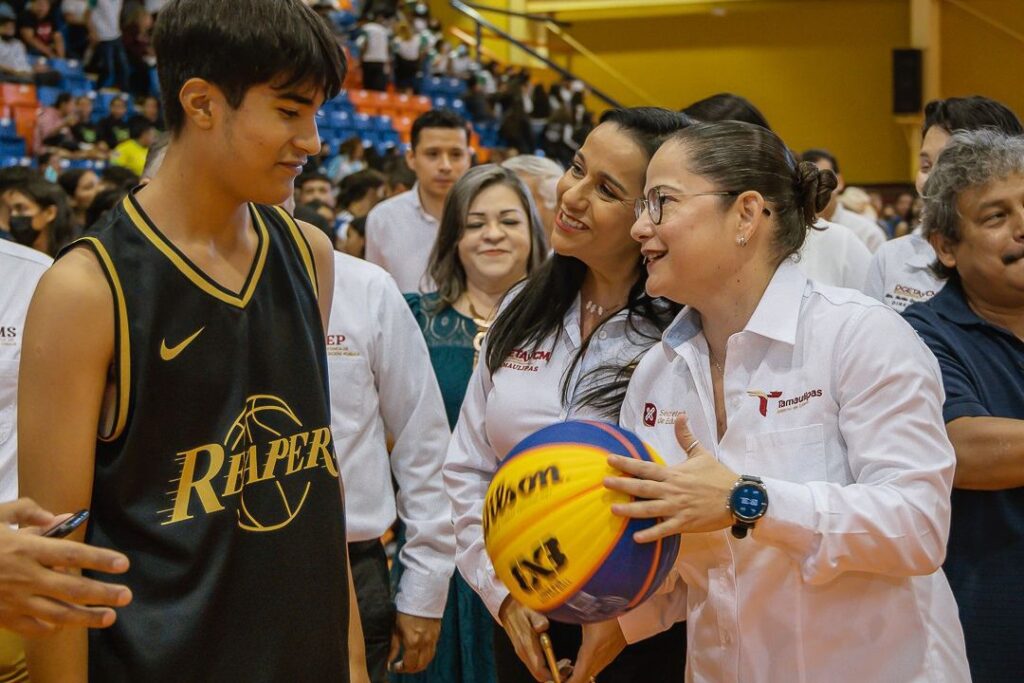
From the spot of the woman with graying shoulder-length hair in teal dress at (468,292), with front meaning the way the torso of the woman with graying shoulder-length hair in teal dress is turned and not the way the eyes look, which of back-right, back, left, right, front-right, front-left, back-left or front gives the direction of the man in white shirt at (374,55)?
back

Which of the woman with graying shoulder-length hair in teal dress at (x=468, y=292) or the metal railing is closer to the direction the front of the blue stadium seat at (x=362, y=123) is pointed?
the woman with graying shoulder-length hair in teal dress

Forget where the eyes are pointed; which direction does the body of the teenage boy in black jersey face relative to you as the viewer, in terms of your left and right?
facing the viewer and to the right of the viewer

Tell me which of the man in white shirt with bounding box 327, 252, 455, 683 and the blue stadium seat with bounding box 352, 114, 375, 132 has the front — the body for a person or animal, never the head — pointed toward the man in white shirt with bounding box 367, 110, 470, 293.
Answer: the blue stadium seat

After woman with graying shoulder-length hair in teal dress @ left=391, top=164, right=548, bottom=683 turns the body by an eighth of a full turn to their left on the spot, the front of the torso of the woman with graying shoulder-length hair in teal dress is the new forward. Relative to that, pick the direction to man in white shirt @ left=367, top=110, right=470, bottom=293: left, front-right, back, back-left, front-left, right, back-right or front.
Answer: back-left

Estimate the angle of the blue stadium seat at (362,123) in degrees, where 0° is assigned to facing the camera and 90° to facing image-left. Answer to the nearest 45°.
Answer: approximately 0°

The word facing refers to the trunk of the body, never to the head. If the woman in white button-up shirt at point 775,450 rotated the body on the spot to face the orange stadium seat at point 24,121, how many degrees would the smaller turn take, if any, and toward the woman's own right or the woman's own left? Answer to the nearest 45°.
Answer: approximately 90° to the woman's own right

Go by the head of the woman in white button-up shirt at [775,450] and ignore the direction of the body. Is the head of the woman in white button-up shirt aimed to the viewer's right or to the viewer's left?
to the viewer's left

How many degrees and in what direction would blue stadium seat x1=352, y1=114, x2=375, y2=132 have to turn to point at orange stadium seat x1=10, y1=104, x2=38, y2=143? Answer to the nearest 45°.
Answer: approximately 45° to its right

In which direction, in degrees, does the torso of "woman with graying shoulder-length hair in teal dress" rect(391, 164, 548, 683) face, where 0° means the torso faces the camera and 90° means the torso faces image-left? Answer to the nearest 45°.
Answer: approximately 0°

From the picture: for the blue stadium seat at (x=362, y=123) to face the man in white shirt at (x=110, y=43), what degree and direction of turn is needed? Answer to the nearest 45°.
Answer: approximately 45° to its right

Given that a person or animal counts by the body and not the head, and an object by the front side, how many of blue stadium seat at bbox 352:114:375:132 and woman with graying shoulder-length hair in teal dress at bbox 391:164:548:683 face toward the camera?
2

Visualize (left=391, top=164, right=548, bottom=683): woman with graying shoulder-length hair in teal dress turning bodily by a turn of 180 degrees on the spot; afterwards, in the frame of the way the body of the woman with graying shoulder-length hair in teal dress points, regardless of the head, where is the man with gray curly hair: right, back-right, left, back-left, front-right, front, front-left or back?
back-right

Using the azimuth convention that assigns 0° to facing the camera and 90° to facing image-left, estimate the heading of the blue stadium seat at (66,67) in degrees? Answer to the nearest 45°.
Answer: approximately 315°
